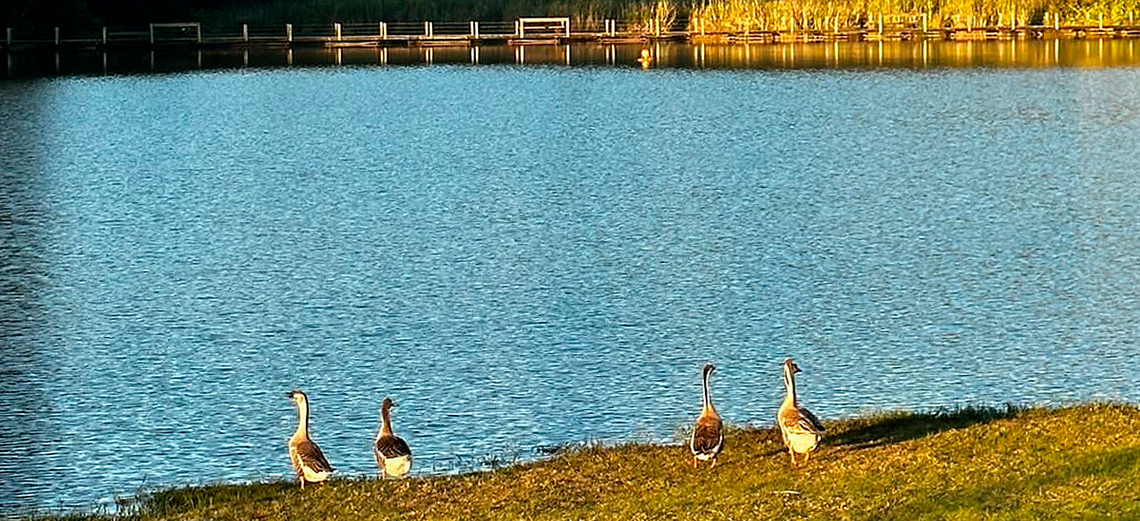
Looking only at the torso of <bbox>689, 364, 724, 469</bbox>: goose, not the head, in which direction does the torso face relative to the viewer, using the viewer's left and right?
facing away from the viewer

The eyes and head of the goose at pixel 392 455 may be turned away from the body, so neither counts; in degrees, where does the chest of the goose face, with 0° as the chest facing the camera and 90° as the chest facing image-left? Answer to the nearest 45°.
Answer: approximately 135°

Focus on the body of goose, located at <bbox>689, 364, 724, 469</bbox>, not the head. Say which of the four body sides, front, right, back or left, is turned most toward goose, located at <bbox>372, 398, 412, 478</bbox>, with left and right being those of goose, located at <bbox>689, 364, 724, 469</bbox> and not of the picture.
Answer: left

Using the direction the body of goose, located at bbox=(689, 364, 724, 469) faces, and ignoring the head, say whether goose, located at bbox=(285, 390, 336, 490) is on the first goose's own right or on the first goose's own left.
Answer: on the first goose's own left
